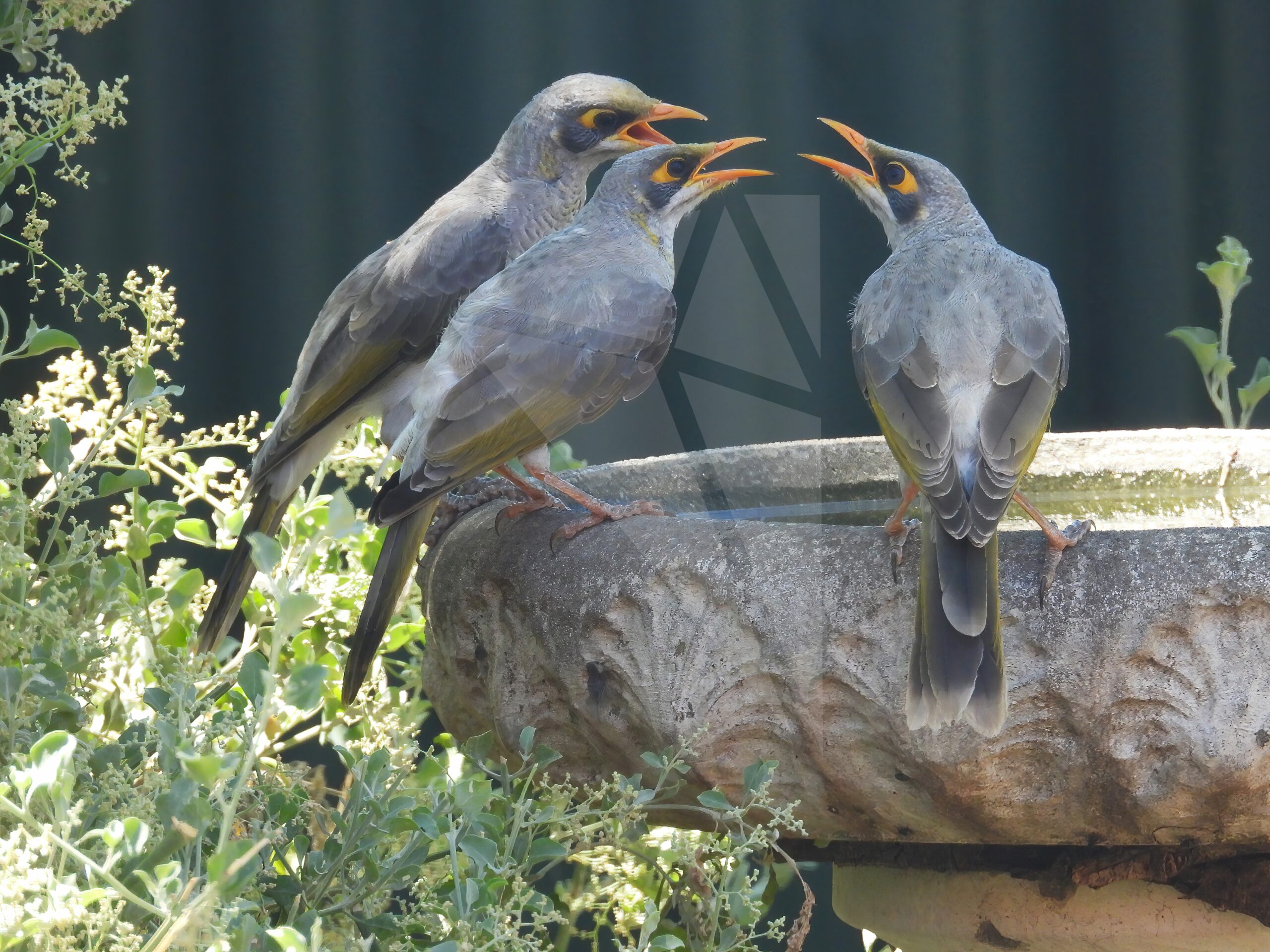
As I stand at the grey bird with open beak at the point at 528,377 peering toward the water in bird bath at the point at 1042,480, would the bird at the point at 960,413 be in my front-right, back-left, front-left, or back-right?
front-right

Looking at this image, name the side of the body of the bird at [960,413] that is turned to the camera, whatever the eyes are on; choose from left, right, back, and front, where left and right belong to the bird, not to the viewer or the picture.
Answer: back

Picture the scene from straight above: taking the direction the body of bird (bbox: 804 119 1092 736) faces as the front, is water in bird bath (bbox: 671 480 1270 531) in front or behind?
in front

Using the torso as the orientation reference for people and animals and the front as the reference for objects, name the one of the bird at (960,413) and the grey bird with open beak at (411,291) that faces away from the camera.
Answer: the bird

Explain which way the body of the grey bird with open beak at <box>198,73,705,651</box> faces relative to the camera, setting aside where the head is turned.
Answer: to the viewer's right

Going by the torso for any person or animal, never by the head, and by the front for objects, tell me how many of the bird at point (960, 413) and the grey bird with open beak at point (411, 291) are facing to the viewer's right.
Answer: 1

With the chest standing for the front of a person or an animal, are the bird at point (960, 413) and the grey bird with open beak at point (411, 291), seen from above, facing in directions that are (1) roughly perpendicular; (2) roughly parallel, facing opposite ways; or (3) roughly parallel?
roughly perpendicular

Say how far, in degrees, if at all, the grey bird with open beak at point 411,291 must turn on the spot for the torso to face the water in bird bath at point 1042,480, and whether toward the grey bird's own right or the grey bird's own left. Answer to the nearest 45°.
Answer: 0° — it already faces it

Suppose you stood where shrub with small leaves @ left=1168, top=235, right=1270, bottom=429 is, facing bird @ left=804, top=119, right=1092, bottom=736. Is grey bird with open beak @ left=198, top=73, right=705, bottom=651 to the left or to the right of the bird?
right

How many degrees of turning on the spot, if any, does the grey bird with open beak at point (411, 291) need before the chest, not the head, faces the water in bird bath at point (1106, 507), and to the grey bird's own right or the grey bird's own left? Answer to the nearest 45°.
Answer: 0° — it already faces it

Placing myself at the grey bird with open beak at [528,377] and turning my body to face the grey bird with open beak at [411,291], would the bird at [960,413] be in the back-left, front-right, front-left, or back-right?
back-right

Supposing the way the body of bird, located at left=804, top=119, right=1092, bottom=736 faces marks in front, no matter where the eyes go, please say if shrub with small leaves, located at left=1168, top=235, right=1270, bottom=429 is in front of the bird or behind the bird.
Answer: in front

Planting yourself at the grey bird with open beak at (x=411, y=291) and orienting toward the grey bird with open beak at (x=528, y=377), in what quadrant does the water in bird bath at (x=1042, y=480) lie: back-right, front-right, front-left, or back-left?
front-left

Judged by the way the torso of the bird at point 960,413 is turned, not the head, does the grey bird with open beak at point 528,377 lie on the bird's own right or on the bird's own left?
on the bird's own left
